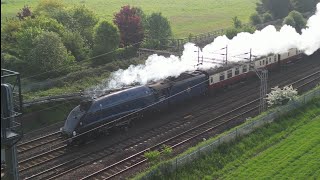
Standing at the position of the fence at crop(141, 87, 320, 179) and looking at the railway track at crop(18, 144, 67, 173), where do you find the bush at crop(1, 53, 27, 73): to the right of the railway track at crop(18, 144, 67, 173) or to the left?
right

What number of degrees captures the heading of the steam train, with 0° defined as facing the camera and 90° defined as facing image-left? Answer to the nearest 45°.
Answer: approximately 45°

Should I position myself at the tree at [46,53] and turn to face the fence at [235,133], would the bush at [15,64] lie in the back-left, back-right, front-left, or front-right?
back-right

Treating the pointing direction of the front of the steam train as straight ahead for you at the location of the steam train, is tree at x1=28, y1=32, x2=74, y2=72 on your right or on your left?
on your right

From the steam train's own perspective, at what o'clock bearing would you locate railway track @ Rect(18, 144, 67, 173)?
The railway track is roughly at 12 o'clock from the steam train.

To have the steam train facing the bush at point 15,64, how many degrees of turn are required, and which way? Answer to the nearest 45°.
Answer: approximately 90° to its right

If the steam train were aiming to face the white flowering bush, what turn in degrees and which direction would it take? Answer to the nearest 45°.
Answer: approximately 135° to its left

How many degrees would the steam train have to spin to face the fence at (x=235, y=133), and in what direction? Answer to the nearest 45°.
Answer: approximately 90° to its left

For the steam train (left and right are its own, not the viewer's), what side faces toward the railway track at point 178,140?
left
